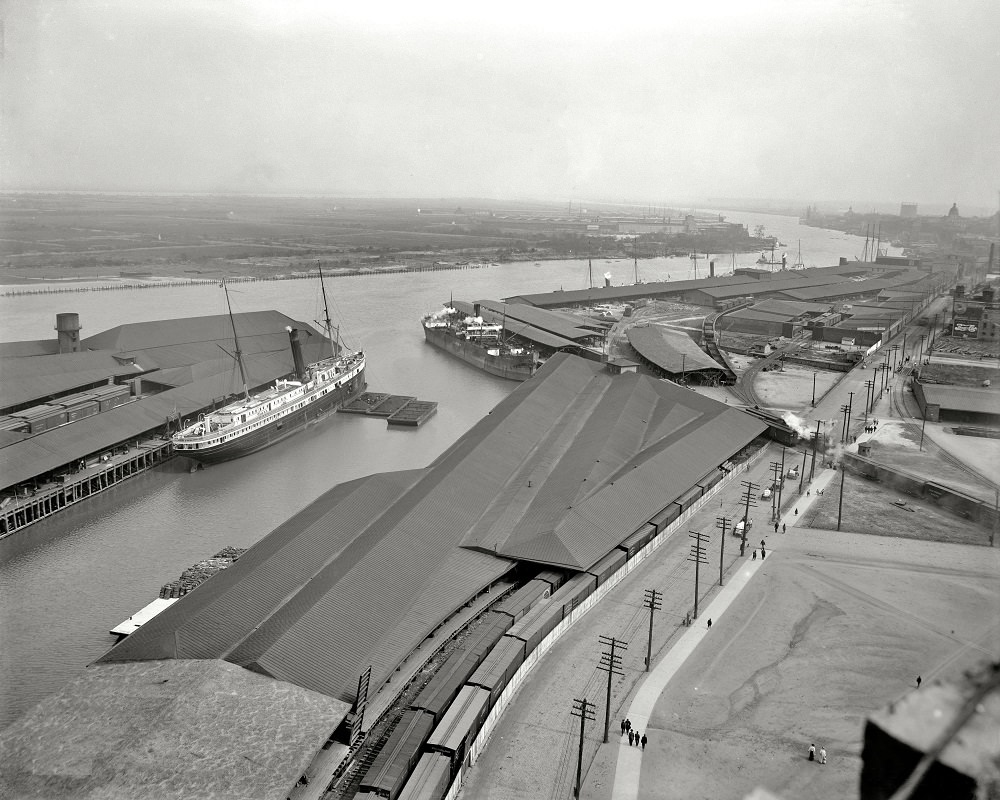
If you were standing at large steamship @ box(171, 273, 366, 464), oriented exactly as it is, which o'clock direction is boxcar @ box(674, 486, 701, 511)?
The boxcar is roughly at 3 o'clock from the large steamship.

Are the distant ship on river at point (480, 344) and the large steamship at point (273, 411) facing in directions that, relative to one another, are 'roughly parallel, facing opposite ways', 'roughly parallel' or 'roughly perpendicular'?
roughly perpendicular

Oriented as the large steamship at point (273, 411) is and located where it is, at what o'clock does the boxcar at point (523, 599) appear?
The boxcar is roughly at 4 o'clock from the large steamship.

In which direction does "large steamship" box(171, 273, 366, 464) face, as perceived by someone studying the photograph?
facing away from the viewer and to the right of the viewer

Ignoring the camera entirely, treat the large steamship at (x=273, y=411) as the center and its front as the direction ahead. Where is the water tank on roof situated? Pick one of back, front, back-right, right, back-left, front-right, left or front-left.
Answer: left

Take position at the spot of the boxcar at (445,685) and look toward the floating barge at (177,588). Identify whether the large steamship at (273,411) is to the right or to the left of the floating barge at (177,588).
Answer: right

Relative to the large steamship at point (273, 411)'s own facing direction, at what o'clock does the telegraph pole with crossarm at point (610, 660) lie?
The telegraph pole with crossarm is roughly at 4 o'clock from the large steamship.

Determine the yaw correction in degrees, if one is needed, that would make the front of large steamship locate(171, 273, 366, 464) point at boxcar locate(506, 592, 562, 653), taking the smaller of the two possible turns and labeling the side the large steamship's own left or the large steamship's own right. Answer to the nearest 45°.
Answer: approximately 135° to the large steamship's own right

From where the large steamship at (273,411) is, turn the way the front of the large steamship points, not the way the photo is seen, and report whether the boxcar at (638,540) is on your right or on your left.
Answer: on your right
